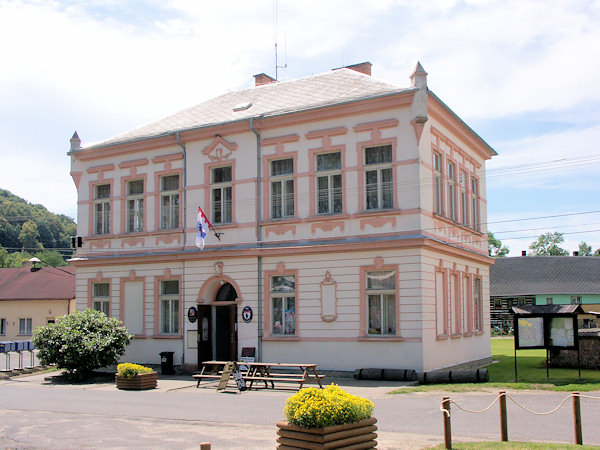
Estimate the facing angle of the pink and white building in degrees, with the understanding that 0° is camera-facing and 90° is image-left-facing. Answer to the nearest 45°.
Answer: approximately 45°

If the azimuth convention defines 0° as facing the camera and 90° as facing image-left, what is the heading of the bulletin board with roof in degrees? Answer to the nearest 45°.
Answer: approximately 0°

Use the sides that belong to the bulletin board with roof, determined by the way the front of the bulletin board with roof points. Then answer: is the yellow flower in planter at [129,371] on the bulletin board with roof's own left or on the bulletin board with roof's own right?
on the bulletin board with roof's own right

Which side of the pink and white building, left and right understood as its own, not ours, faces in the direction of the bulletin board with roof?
left

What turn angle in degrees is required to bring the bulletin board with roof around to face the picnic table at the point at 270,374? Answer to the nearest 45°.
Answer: approximately 90° to its right

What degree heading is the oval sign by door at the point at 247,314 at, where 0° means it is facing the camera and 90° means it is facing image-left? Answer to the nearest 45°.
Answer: approximately 45°

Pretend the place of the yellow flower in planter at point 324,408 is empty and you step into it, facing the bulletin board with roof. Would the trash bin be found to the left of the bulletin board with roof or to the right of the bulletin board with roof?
left
